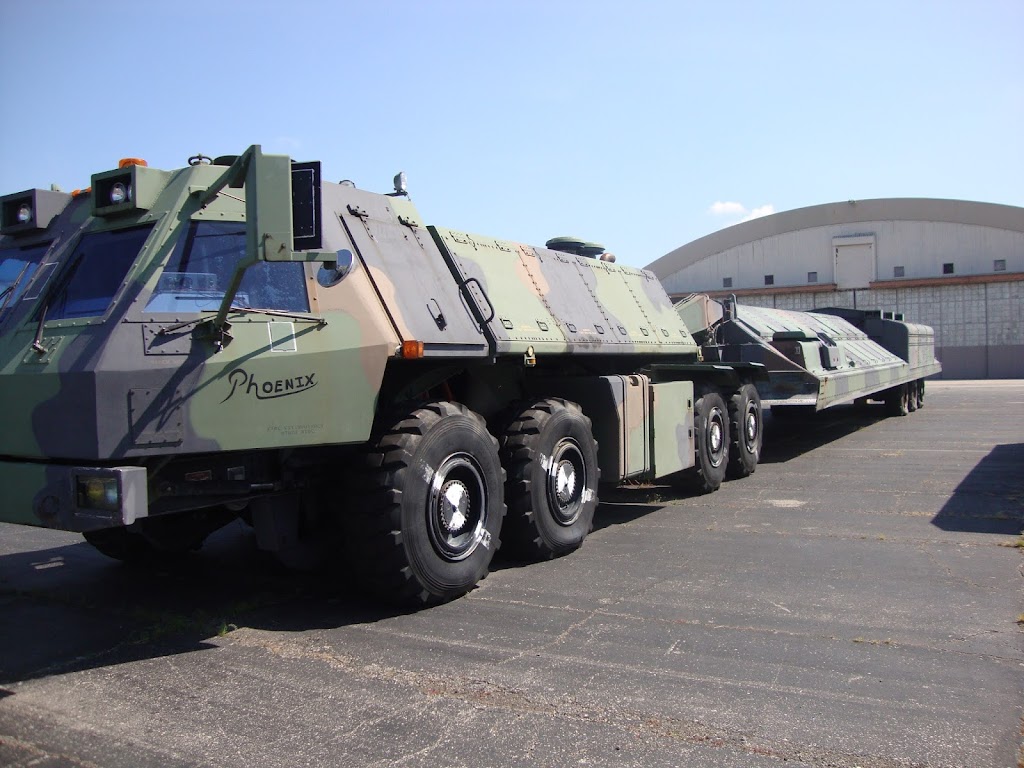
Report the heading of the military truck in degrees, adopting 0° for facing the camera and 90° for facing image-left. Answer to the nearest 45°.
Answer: approximately 45°

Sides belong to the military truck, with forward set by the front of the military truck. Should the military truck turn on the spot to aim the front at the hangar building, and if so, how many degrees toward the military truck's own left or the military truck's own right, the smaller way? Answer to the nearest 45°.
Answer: approximately 180°
